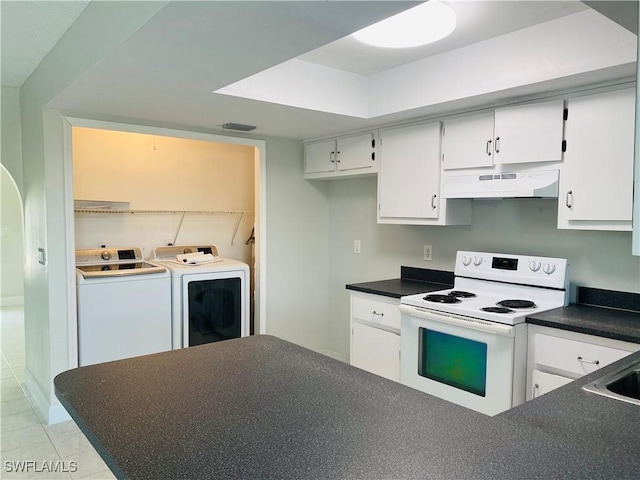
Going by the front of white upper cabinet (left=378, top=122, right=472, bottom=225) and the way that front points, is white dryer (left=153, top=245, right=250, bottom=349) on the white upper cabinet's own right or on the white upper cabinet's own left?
on the white upper cabinet's own right

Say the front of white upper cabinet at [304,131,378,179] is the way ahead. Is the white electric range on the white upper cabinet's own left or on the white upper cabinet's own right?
on the white upper cabinet's own left

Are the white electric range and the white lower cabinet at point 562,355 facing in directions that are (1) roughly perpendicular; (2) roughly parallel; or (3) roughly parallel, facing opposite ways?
roughly parallel

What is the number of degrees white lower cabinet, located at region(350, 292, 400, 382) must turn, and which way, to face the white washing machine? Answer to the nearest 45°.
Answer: approximately 45° to its right

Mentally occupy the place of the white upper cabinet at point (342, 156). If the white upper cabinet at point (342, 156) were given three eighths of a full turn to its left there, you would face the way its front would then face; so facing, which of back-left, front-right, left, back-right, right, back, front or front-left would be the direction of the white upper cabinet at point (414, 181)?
front-right

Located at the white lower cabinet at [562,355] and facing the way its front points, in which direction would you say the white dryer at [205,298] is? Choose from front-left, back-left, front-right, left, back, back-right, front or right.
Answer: front-right

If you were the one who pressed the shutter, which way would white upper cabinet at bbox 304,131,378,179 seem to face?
facing the viewer and to the left of the viewer

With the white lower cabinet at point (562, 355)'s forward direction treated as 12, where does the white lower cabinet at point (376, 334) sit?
the white lower cabinet at point (376, 334) is roughly at 2 o'clock from the white lower cabinet at point (562, 355).

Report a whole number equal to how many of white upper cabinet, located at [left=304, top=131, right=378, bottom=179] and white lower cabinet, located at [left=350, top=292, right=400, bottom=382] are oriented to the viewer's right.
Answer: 0

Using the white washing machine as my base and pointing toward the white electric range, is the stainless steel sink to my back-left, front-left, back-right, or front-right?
front-right

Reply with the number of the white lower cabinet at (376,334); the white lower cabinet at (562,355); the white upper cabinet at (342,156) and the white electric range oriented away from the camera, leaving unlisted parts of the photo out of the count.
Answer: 0

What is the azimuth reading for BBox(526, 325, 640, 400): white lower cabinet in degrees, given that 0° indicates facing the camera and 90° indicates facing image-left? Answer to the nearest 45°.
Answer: approximately 45°

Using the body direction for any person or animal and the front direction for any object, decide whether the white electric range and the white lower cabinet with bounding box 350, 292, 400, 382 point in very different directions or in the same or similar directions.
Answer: same or similar directions

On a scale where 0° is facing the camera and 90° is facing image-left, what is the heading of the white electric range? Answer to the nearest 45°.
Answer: approximately 45°
